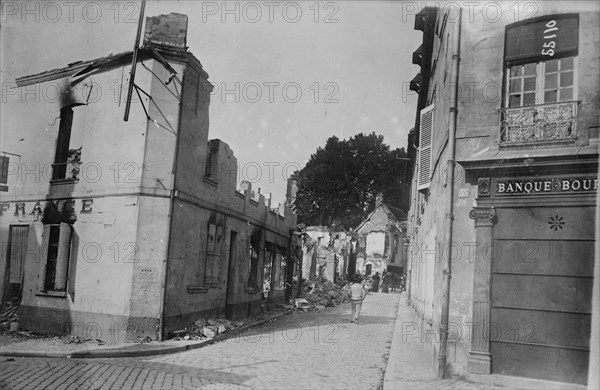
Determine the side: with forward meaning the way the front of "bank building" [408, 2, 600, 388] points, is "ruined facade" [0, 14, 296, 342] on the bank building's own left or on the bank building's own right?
on the bank building's own right
